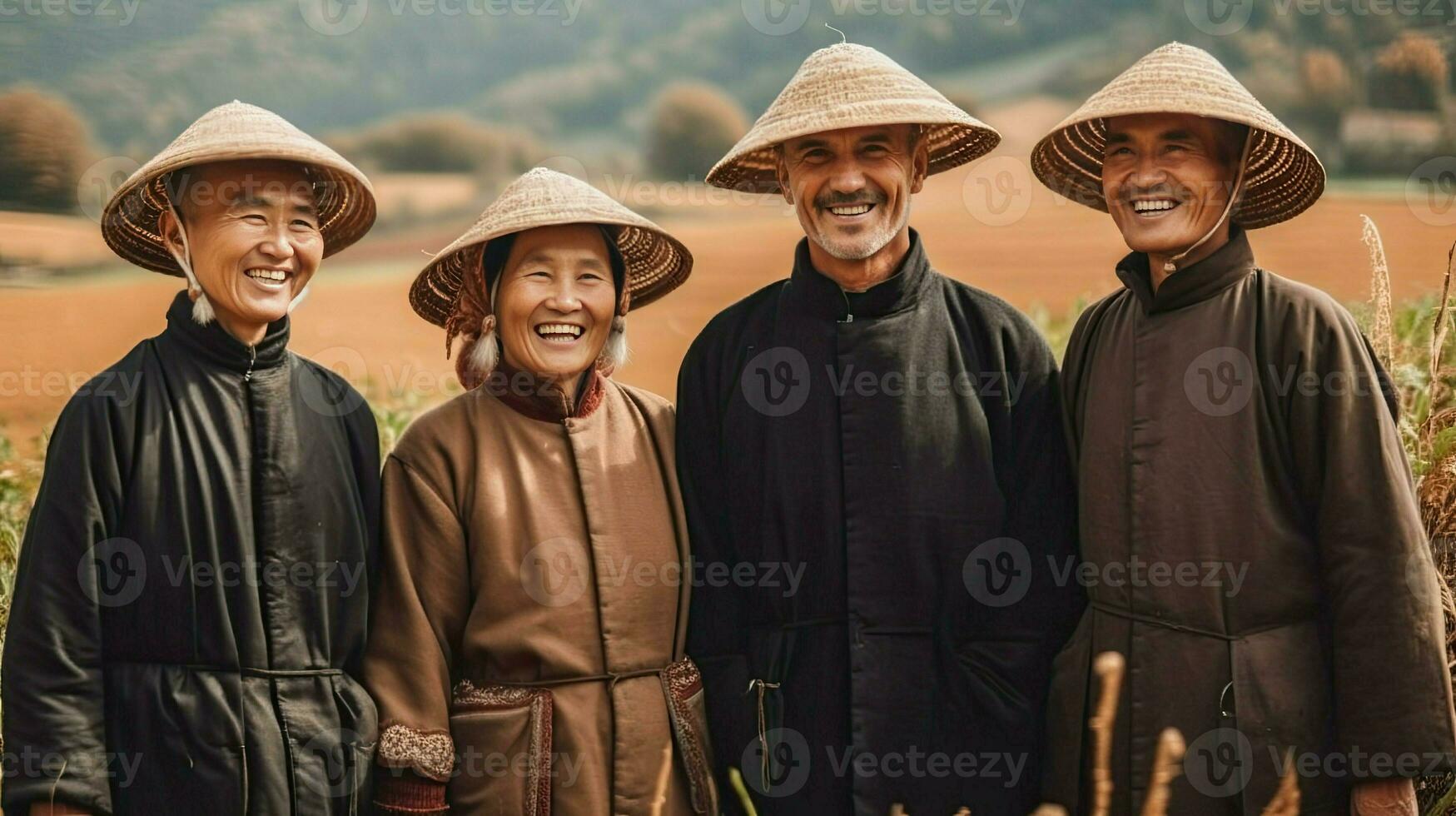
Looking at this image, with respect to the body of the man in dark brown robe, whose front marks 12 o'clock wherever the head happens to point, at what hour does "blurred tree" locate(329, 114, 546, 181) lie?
The blurred tree is roughly at 3 o'clock from the man in dark brown robe.

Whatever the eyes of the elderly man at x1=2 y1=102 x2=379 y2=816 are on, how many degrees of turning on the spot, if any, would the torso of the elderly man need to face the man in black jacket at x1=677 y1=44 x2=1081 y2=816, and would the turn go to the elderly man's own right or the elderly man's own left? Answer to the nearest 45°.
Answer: approximately 45° to the elderly man's own left

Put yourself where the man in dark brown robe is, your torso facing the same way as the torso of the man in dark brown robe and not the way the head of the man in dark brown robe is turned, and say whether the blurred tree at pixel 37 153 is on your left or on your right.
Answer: on your right

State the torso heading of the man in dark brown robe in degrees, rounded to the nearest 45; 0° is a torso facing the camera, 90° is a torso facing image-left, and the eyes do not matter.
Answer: approximately 45°

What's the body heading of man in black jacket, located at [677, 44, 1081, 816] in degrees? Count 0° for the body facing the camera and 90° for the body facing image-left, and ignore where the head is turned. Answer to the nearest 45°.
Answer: approximately 0°
